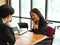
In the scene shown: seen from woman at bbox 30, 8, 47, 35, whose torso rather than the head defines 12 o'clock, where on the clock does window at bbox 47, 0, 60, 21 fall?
The window is roughly at 5 o'clock from the woman.

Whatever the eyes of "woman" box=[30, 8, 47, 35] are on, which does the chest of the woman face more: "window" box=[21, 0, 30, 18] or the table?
the table

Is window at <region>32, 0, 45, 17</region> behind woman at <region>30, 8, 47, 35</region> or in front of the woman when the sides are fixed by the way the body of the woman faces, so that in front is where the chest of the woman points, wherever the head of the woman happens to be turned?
behind

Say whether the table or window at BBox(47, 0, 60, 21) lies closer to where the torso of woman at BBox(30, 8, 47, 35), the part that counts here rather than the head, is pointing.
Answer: the table

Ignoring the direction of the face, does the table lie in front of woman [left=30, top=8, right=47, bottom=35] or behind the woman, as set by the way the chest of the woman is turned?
in front

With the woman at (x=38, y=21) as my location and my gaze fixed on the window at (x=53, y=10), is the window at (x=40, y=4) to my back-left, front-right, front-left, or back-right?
front-left

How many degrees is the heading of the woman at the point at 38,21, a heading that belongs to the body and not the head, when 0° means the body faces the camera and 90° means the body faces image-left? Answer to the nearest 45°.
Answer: approximately 45°
